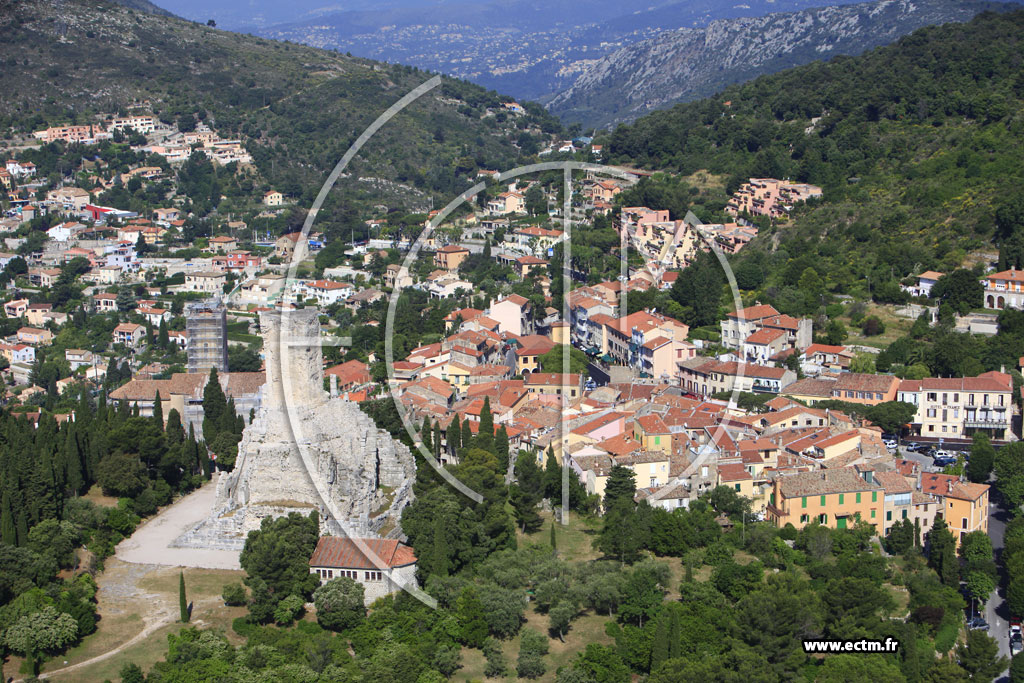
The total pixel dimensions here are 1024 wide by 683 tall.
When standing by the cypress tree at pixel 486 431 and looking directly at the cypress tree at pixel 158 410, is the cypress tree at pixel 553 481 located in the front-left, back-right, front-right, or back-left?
back-left

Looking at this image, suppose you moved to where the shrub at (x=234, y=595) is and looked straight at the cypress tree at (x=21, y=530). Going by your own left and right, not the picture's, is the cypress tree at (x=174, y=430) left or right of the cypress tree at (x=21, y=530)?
right

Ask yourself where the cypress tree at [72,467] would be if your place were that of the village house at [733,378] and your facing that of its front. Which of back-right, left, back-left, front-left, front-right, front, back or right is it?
front-right

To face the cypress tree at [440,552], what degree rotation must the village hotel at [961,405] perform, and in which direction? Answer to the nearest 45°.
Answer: approximately 45° to its right

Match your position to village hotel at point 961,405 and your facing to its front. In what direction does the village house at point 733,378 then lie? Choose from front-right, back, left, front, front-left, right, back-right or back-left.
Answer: right

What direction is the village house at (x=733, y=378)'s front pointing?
toward the camera

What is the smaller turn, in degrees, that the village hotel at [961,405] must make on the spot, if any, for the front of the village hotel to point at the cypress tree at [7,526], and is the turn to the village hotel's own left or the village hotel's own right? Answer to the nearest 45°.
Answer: approximately 45° to the village hotel's own right

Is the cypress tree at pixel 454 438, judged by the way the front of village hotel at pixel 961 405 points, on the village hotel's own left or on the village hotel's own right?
on the village hotel's own right

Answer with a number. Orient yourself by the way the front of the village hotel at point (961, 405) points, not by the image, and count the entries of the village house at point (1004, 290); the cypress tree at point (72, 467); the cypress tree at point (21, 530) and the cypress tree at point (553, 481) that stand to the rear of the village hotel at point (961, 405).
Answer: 1

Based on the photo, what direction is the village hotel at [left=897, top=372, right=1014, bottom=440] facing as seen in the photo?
toward the camera

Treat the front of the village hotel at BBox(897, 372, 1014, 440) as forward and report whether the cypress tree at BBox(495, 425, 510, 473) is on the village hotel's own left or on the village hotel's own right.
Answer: on the village hotel's own right

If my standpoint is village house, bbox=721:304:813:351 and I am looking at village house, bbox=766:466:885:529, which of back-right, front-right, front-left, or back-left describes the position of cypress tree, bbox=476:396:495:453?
front-right

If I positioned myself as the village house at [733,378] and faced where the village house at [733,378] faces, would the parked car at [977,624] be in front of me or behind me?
in front

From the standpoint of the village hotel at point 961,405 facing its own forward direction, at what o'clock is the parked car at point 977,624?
The parked car is roughly at 12 o'clock from the village hotel.

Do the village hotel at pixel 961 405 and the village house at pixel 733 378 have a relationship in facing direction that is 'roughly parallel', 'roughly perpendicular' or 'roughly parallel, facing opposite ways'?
roughly parallel

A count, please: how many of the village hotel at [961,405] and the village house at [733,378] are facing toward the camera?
2
